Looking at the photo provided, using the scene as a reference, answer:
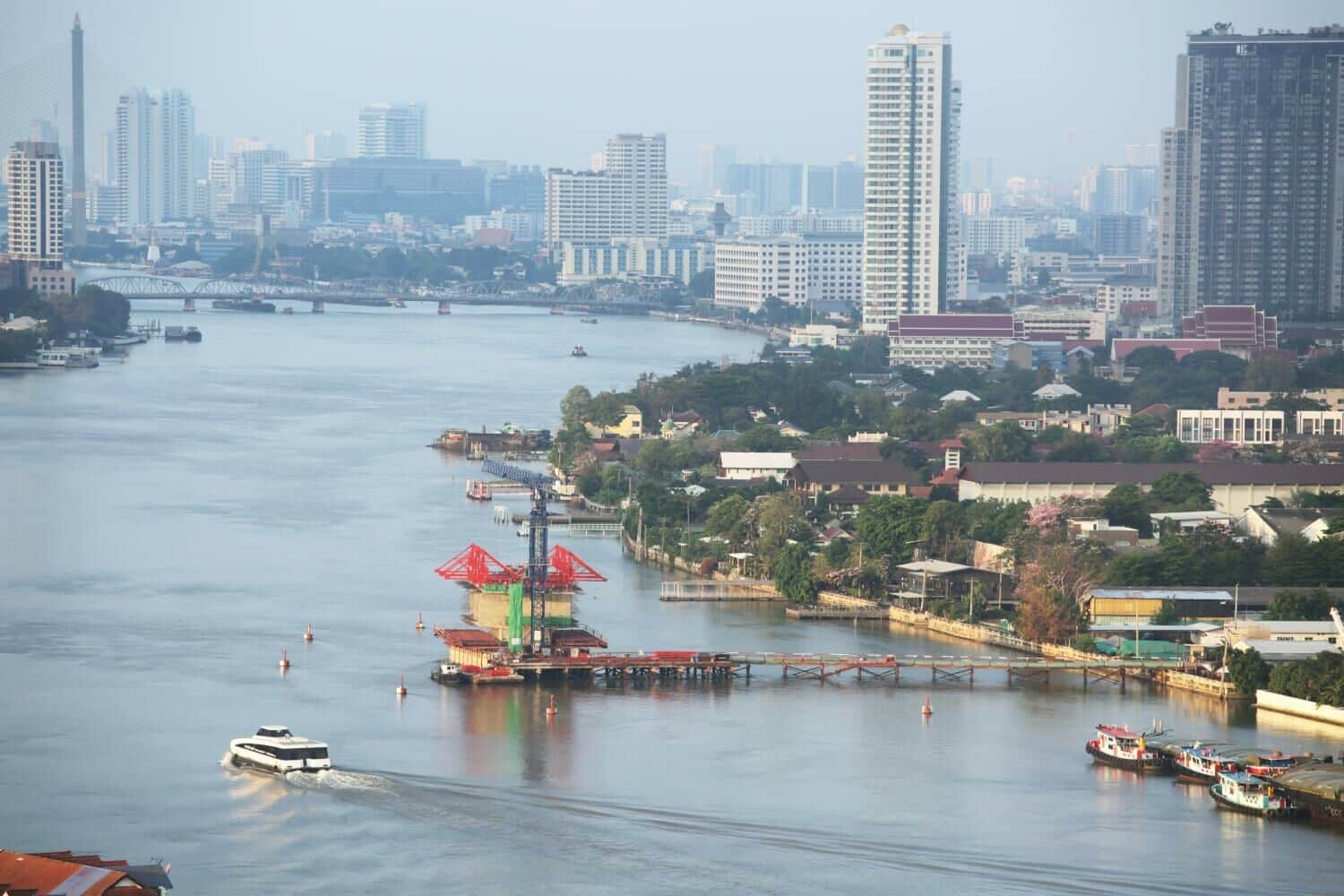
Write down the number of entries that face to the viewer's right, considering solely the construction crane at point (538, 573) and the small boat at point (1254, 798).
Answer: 0

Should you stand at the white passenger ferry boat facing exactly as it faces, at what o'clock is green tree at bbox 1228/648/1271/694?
The green tree is roughly at 4 o'clock from the white passenger ferry boat.

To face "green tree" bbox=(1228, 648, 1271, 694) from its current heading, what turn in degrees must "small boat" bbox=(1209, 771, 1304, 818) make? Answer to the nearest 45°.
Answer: approximately 45° to its right

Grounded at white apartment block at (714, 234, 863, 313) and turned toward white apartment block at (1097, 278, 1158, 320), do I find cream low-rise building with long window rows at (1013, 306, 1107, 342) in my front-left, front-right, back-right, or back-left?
front-right

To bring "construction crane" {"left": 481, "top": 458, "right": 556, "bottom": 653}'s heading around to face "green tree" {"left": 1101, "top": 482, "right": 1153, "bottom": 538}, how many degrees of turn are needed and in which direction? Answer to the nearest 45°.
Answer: approximately 135° to its right

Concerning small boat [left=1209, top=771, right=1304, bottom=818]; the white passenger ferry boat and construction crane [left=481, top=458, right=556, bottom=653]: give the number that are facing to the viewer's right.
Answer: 0

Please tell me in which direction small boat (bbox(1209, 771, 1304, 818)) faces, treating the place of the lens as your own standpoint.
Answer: facing away from the viewer and to the left of the viewer

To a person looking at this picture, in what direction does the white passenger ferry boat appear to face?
facing away from the viewer and to the left of the viewer

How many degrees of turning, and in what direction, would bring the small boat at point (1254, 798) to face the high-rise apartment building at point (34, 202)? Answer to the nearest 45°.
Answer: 0° — it already faces it

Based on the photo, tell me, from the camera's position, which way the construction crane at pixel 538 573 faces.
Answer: facing to the left of the viewer

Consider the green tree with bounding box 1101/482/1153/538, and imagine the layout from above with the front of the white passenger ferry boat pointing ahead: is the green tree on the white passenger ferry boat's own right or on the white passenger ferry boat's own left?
on the white passenger ferry boat's own right

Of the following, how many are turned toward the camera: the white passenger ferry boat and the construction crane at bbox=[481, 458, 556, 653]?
0

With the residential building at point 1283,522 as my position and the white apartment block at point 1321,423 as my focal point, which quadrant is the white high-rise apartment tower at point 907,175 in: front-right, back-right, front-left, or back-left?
front-left
